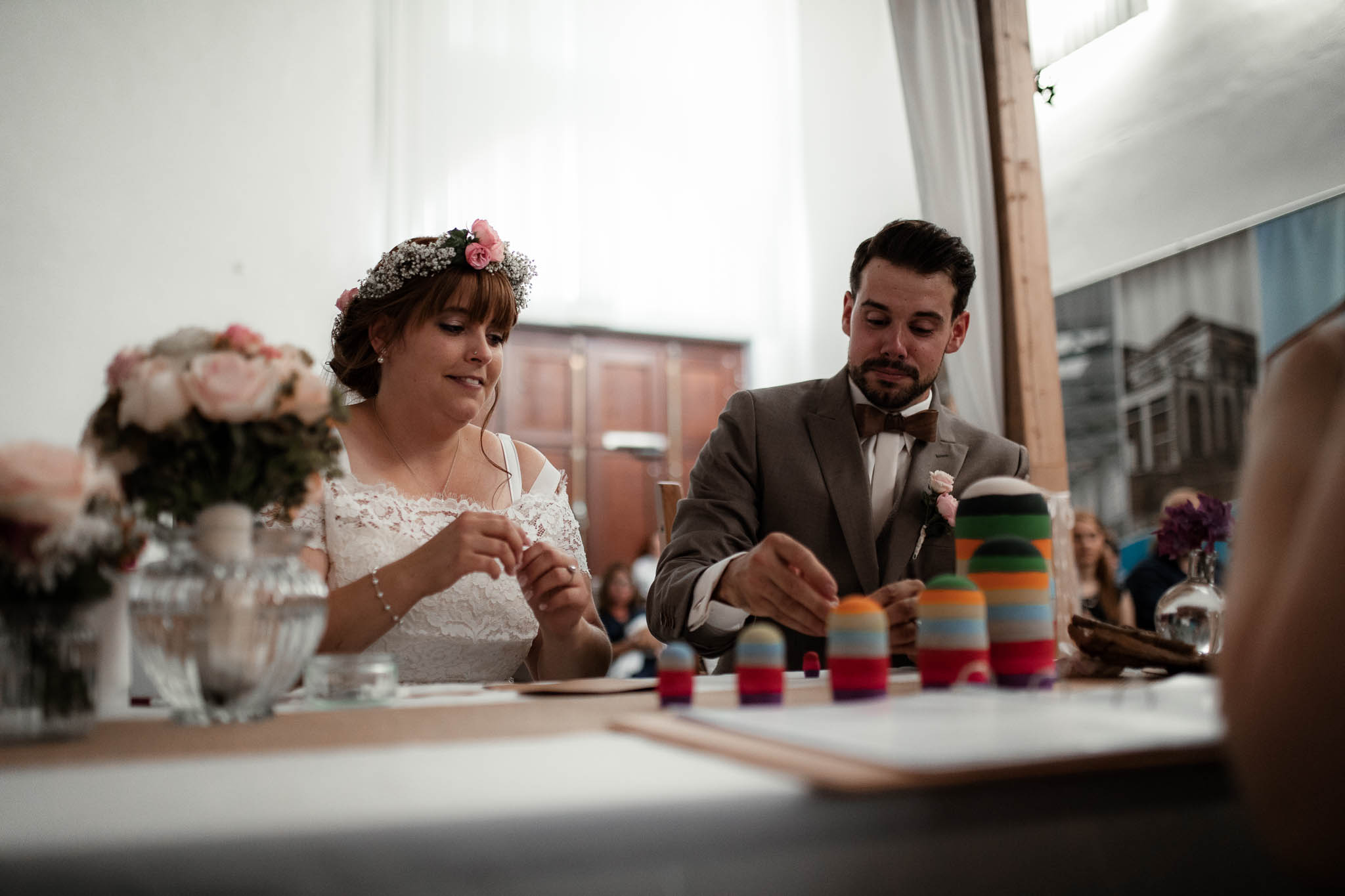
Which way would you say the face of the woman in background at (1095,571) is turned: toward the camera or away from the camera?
toward the camera

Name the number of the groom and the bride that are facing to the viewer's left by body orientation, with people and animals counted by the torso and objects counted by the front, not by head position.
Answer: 0

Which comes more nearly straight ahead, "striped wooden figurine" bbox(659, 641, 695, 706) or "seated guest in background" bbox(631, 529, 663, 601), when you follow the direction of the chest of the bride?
the striped wooden figurine

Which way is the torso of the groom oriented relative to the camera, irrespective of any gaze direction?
toward the camera

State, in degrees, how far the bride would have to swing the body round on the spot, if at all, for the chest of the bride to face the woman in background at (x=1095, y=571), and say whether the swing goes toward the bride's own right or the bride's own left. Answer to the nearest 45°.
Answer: approximately 90° to the bride's own left

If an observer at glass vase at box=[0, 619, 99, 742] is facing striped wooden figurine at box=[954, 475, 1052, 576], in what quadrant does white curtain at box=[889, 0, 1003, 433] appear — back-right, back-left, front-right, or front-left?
front-left

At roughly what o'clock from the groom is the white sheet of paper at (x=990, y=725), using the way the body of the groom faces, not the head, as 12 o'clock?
The white sheet of paper is roughly at 12 o'clock from the groom.

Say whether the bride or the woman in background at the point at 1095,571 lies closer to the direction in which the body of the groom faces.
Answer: the bride

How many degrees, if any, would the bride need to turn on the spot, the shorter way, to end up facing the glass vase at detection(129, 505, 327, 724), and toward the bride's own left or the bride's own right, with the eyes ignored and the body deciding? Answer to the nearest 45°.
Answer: approximately 45° to the bride's own right

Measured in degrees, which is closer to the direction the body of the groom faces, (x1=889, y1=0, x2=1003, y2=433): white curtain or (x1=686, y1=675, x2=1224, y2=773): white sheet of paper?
the white sheet of paper

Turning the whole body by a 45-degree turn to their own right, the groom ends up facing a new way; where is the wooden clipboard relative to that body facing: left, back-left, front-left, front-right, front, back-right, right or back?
front-left

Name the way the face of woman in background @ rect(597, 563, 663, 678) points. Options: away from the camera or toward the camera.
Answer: toward the camera

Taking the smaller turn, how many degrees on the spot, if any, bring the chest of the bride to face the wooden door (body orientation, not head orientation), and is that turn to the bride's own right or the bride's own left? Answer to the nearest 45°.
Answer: approximately 135° to the bride's own left

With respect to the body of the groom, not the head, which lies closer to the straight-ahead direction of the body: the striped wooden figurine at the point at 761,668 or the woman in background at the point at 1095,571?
the striped wooden figurine

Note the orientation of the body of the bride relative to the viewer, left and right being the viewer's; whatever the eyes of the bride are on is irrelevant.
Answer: facing the viewer and to the right of the viewer
